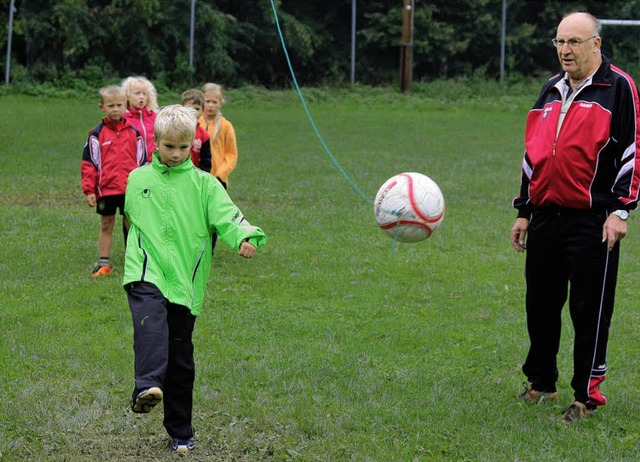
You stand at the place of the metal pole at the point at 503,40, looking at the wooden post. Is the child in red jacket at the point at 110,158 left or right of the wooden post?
left

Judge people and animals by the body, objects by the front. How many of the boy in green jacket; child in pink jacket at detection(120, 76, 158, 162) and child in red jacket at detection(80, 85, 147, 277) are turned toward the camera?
3

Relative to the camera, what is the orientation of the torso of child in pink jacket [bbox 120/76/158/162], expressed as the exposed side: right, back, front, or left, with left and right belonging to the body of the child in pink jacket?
front

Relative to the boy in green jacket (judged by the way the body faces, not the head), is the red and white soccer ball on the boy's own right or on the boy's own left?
on the boy's own left

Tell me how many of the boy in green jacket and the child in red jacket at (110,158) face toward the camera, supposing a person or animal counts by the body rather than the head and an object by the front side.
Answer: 2

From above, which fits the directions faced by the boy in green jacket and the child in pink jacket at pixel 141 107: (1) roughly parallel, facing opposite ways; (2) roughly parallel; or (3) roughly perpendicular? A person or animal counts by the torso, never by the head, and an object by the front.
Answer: roughly parallel

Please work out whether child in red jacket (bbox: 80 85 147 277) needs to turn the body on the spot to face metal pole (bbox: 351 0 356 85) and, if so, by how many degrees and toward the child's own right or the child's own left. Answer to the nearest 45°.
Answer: approximately 180°

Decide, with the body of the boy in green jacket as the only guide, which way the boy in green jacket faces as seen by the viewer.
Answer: toward the camera

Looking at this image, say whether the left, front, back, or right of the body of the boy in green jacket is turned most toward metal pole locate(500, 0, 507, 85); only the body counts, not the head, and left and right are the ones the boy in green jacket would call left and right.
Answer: back

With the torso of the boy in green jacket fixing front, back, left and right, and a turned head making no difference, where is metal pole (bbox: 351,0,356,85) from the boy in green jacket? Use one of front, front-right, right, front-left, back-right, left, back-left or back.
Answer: back

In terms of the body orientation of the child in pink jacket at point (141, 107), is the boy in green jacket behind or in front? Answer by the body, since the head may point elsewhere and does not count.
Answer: in front
